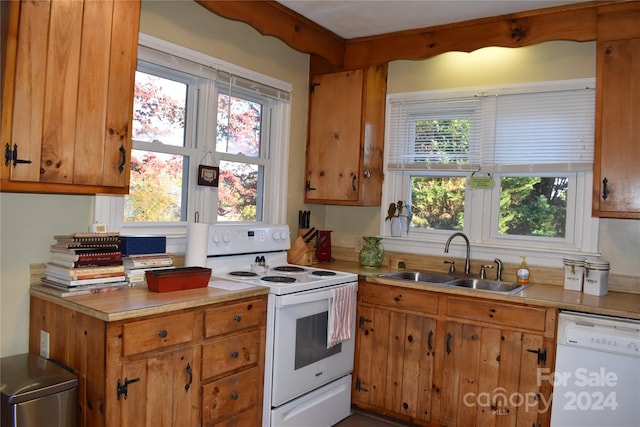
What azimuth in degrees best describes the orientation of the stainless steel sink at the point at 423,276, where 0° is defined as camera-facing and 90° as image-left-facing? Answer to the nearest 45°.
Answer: approximately 45°

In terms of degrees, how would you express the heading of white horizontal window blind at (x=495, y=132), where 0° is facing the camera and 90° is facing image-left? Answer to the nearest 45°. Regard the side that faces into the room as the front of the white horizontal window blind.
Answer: approximately 45°
